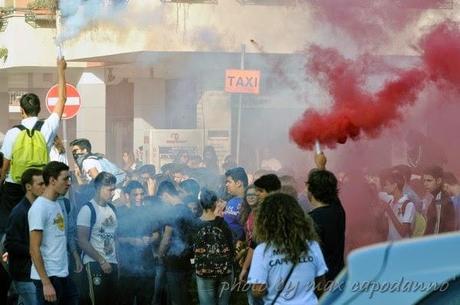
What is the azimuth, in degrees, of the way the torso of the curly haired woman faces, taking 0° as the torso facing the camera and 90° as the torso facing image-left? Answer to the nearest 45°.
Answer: approximately 180°

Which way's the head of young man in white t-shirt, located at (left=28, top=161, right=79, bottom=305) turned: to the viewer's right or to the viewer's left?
to the viewer's right

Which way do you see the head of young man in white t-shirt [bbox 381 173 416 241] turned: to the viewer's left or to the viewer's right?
to the viewer's left

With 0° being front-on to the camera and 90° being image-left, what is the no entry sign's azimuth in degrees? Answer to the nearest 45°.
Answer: approximately 0°

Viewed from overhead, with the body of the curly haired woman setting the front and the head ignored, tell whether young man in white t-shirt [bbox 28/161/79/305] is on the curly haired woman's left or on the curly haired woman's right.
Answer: on the curly haired woman's left

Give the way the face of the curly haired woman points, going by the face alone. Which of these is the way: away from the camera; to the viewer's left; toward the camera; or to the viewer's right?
away from the camera

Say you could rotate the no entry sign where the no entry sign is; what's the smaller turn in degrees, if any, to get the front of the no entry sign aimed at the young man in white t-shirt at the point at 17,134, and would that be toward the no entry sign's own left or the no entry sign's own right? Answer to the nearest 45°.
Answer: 0° — it already faces them

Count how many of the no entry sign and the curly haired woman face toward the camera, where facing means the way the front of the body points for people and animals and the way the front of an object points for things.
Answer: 1

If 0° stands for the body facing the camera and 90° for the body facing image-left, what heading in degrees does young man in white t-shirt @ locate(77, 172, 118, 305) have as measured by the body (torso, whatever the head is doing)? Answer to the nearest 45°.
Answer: approximately 315°
